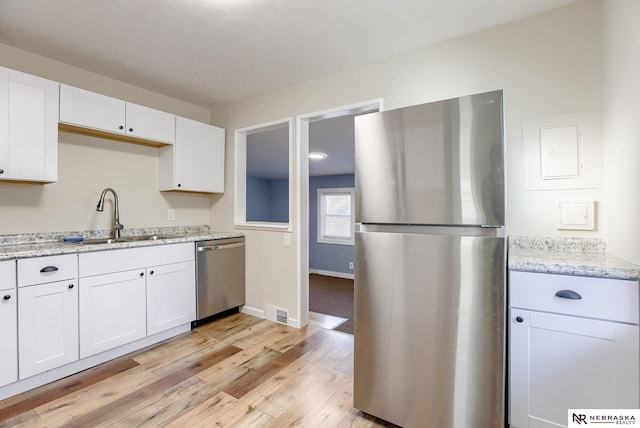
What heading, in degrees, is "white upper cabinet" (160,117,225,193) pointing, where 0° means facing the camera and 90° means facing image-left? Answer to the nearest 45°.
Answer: approximately 315°

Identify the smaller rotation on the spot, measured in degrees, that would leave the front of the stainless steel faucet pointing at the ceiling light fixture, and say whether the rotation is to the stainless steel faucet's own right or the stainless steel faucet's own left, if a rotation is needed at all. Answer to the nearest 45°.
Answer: approximately 135° to the stainless steel faucet's own left

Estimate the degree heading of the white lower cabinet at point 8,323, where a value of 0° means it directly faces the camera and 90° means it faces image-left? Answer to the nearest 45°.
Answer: approximately 315°

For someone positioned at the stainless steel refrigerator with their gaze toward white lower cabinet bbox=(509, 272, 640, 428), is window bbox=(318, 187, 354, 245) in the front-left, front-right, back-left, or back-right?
back-left

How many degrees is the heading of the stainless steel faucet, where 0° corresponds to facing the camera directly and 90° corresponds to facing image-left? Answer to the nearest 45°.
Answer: approximately 45°

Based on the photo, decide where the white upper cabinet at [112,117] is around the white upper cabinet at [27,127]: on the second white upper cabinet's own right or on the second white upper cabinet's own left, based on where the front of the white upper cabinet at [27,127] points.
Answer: on the second white upper cabinet's own left

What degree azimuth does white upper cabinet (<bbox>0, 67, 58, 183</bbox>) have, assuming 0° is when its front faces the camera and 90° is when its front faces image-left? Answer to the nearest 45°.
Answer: approximately 315°
